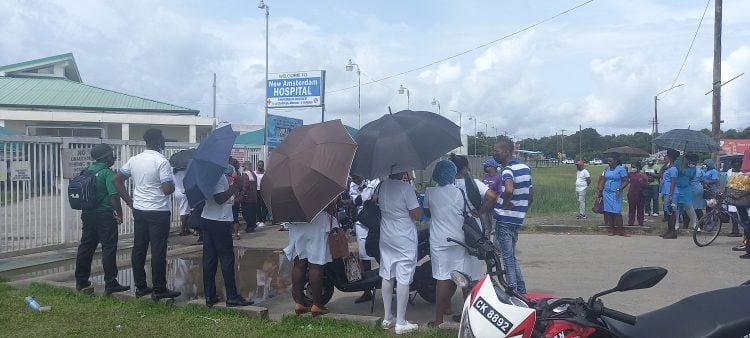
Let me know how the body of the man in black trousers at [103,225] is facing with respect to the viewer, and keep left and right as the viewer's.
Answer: facing away from the viewer and to the right of the viewer

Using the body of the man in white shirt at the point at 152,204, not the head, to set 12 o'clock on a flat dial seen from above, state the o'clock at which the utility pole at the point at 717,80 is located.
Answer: The utility pole is roughly at 1 o'clock from the man in white shirt.

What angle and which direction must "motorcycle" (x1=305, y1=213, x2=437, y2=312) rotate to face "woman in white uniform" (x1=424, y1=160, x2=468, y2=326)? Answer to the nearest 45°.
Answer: approximately 135° to its left

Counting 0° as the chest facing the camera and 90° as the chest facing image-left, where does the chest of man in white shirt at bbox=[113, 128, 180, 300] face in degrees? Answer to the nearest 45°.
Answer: approximately 225°

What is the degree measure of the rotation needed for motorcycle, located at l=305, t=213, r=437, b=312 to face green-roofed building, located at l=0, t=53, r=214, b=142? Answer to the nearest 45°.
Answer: approximately 45° to its right

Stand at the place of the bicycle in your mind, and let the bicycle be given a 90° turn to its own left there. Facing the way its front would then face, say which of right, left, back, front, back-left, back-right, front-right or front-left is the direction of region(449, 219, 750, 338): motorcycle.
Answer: front-right

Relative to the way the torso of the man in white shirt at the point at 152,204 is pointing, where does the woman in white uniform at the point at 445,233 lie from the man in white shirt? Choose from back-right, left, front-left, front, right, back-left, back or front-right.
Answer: right

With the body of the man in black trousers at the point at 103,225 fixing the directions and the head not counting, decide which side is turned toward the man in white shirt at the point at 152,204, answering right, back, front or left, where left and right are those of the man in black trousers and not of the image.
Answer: right

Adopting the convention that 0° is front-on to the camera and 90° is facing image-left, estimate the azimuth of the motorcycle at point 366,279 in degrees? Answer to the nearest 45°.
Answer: approximately 90°

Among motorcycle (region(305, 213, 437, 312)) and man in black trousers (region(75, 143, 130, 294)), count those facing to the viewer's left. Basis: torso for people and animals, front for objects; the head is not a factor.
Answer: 1

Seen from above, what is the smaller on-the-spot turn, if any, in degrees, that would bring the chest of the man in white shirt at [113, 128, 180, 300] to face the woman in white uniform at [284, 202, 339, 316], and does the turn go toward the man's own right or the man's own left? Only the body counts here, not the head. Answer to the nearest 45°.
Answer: approximately 90° to the man's own right

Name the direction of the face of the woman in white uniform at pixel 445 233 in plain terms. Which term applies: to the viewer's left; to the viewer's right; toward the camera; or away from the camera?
away from the camera

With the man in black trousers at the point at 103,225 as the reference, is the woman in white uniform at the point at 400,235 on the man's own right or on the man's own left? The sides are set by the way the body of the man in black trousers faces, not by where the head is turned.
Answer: on the man's own right

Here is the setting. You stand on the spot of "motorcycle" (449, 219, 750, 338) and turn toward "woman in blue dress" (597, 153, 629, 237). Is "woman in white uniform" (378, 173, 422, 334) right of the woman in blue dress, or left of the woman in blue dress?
left
